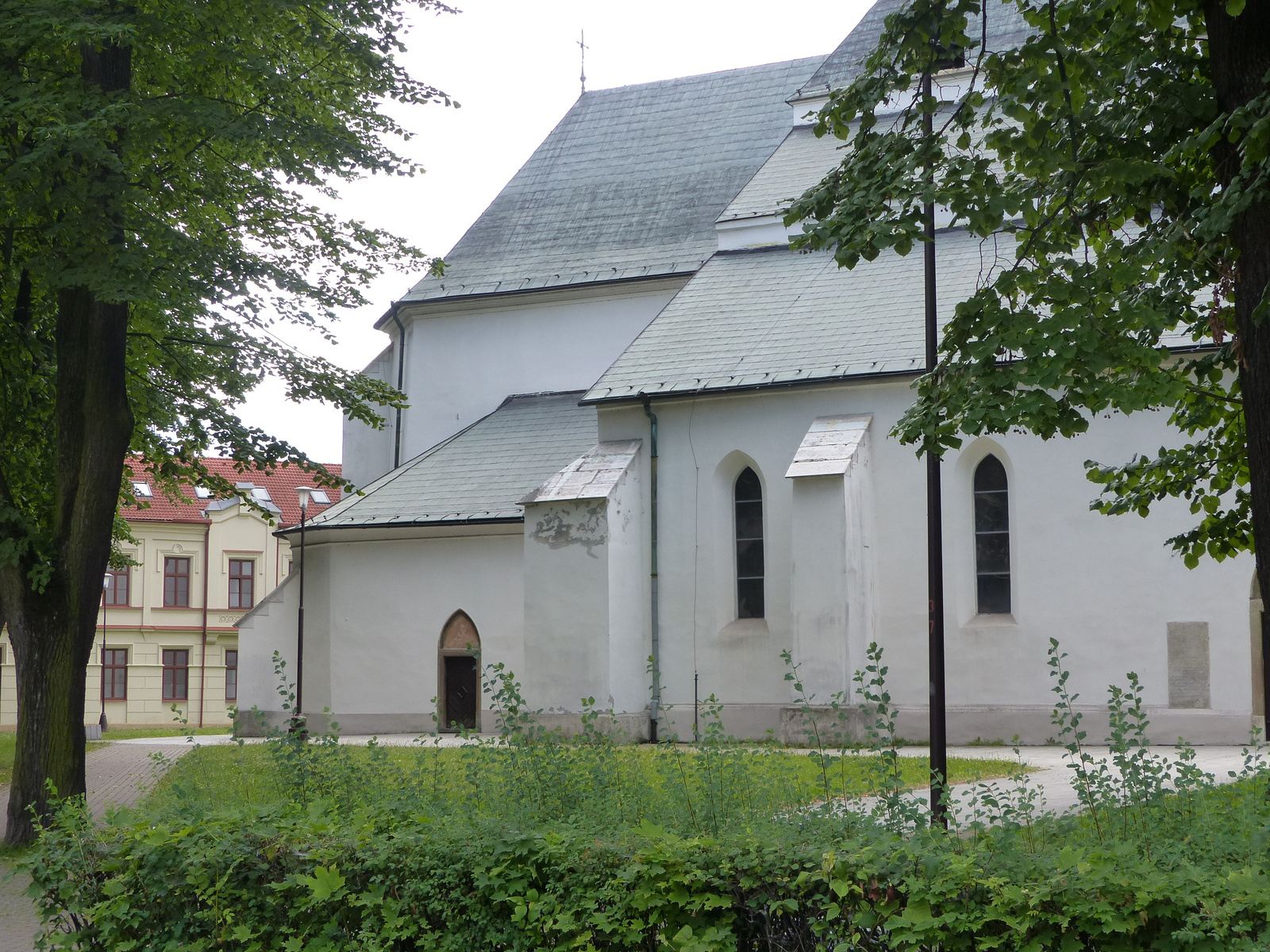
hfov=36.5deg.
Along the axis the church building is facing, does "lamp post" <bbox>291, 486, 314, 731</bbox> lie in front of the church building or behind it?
behind

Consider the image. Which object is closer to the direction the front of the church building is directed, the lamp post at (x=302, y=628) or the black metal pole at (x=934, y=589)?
the black metal pole

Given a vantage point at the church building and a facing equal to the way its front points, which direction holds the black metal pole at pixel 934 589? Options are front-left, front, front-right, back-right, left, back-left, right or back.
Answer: front

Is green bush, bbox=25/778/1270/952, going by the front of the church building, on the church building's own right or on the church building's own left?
on the church building's own right

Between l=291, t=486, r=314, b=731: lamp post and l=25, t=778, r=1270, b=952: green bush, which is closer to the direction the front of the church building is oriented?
the green bush
